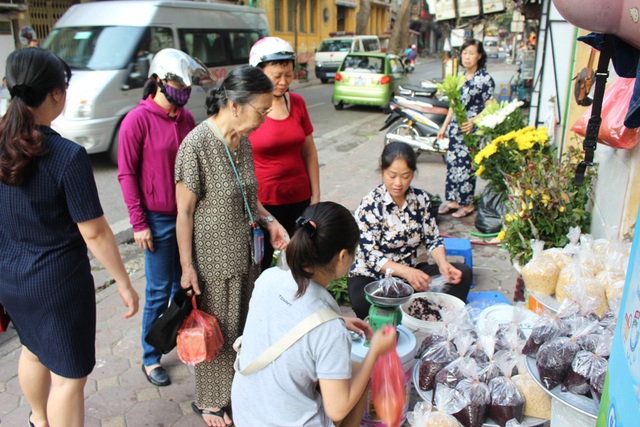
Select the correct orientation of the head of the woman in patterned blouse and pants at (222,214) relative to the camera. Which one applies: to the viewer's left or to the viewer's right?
to the viewer's right

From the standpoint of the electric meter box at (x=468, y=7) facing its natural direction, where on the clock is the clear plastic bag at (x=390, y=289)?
The clear plastic bag is roughly at 12 o'clock from the electric meter box.

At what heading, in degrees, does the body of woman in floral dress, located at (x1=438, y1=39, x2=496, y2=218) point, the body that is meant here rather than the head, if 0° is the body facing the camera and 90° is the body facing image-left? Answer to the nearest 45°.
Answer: approximately 45°

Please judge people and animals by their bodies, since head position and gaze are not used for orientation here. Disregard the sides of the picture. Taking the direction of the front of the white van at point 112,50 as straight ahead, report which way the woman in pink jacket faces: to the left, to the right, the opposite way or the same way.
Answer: to the left

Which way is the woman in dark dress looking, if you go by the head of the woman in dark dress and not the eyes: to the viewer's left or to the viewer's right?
to the viewer's right

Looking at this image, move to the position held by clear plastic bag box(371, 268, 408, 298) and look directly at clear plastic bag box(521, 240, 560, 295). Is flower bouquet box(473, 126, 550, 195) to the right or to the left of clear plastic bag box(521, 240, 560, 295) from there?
left

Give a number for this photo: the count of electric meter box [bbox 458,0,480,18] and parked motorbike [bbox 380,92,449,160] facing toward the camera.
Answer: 1
